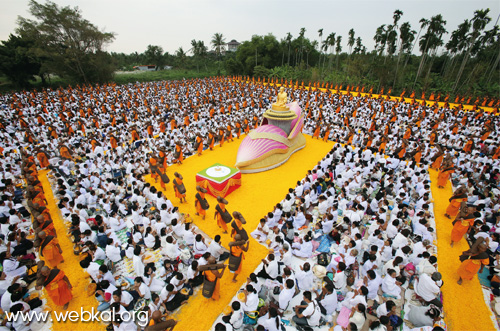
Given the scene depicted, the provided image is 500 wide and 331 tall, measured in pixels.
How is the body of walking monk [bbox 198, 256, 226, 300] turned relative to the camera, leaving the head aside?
away from the camera

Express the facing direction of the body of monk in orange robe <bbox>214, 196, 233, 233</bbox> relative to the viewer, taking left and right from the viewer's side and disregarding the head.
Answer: facing the viewer and to the right of the viewer

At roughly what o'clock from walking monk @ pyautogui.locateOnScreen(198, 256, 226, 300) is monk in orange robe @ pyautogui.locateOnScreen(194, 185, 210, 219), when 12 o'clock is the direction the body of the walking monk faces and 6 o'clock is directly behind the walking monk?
The monk in orange robe is roughly at 12 o'clock from the walking monk.

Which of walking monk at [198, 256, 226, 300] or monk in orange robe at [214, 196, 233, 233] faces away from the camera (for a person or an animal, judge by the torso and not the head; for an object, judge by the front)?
the walking monk

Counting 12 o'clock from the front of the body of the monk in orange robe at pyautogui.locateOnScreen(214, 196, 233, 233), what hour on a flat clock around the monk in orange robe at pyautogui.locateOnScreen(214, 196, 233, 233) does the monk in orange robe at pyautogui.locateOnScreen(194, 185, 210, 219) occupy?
the monk in orange robe at pyautogui.locateOnScreen(194, 185, 210, 219) is roughly at 6 o'clock from the monk in orange robe at pyautogui.locateOnScreen(214, 196, 233, 233).

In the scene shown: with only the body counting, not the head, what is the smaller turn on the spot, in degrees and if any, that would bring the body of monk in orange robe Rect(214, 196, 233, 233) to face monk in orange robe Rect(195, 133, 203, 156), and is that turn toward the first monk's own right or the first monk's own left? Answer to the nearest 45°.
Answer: approximately 135° to the first monk's own left

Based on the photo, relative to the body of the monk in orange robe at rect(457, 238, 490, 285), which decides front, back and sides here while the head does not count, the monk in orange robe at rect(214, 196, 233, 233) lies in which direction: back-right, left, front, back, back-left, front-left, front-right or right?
left

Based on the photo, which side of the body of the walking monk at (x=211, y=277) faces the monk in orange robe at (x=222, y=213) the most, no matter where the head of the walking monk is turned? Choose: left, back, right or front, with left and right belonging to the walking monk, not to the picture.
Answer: front
